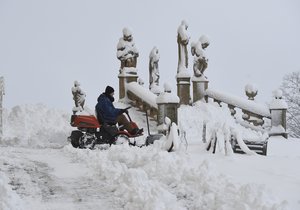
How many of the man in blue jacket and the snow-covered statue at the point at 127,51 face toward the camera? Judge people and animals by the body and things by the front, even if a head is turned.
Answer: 1

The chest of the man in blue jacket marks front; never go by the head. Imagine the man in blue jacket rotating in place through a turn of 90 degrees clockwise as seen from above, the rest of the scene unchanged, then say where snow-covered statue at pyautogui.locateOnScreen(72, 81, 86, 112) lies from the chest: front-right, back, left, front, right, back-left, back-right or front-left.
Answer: back

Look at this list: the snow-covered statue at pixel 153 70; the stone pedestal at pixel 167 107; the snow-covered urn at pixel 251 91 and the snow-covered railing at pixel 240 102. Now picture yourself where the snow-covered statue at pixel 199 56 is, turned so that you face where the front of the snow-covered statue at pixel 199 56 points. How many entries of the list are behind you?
1

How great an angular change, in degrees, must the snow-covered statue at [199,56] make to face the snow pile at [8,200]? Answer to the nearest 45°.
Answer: approximately 45° to its right

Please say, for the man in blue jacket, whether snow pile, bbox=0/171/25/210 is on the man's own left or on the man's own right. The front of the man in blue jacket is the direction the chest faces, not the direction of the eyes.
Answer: on the man's own right

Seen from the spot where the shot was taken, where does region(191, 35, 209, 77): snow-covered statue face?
facing the viewer and to the right of the viewer

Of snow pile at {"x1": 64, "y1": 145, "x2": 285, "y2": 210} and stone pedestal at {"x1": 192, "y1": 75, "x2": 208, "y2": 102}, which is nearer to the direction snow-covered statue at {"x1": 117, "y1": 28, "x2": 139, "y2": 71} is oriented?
the snow pile

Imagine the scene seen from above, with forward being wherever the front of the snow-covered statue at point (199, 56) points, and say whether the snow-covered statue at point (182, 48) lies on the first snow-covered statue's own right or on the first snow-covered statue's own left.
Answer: on the first snow-covered statue's own right

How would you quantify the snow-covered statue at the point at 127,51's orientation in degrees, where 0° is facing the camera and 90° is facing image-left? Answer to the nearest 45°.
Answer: approximately 0°

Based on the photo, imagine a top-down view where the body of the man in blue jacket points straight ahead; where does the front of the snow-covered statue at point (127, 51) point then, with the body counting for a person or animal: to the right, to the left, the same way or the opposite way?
to the right

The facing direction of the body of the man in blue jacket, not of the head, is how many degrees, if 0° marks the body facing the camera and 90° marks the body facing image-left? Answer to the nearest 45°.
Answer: approximately 270°
